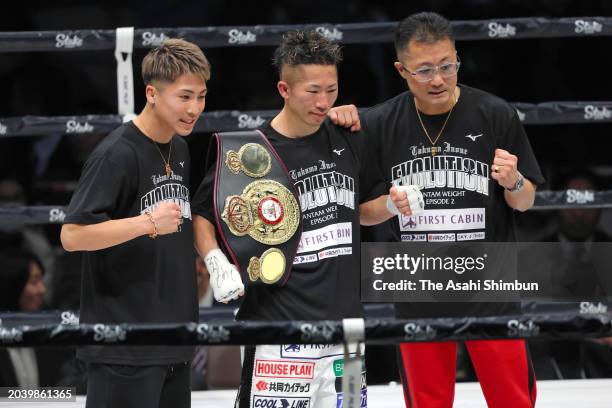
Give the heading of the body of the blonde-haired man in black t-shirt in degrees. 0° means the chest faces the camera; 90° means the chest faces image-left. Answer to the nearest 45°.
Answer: approximately 315°

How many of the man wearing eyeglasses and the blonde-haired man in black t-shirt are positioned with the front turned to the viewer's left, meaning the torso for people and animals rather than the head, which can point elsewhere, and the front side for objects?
0

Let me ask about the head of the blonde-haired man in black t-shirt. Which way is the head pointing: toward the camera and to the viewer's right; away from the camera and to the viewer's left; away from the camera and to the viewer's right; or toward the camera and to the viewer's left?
toward the camera and to the viewer's right

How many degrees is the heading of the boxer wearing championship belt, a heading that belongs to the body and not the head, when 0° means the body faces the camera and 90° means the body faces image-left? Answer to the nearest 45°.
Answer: approximately 315°

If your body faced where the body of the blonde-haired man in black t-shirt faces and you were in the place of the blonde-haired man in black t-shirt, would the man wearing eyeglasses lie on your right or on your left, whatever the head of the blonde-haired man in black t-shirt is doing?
on your left

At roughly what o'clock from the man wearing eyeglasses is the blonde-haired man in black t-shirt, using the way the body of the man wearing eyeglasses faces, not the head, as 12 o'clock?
The blonde-haired man in black t-shirt is roughly at 2 o'clock from the man wearing eyeglasses.

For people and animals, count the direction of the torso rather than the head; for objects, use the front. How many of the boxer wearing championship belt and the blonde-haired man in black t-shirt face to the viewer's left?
0

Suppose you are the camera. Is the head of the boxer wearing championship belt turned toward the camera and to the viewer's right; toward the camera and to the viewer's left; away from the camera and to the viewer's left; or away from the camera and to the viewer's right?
toward the camera and to the viewer's right
